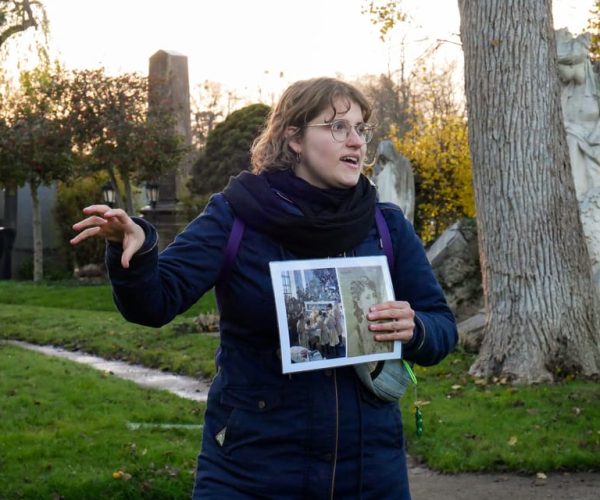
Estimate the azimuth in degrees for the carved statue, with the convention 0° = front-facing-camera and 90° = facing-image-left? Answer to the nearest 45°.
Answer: approximately 0°

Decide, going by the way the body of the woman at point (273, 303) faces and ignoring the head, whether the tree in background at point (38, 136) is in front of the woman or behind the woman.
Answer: behind

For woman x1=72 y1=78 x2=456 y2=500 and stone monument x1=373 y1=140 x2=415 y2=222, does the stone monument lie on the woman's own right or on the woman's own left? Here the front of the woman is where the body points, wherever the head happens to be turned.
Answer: on the woman's own left

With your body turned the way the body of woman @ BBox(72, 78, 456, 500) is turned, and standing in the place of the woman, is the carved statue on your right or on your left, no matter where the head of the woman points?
on your left

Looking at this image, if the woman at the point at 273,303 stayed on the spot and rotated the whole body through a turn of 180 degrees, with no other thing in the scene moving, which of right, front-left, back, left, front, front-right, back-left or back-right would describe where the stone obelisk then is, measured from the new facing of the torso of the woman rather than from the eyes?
front-right

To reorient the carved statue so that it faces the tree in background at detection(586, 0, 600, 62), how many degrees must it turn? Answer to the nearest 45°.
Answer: approximately 180°

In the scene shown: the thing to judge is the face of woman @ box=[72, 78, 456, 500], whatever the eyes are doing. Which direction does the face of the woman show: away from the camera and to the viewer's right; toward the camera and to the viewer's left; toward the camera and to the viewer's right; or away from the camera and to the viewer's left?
toward the camera and to the viewer's right

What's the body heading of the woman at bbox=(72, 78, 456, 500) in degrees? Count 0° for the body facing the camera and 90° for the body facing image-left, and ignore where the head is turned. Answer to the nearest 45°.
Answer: approximately 315°

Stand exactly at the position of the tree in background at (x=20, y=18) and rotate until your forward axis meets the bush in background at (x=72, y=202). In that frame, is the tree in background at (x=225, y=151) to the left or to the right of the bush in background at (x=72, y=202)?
right

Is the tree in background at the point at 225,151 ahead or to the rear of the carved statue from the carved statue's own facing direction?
to the rear

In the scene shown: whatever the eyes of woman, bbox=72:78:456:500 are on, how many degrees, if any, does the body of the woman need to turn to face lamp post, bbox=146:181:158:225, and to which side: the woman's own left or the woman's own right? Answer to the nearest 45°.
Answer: approximately 135° to the woman's own left

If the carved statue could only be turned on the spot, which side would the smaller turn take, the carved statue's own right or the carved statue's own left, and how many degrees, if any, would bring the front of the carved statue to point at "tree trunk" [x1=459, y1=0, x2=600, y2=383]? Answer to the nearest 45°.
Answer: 0° — it already faces it
